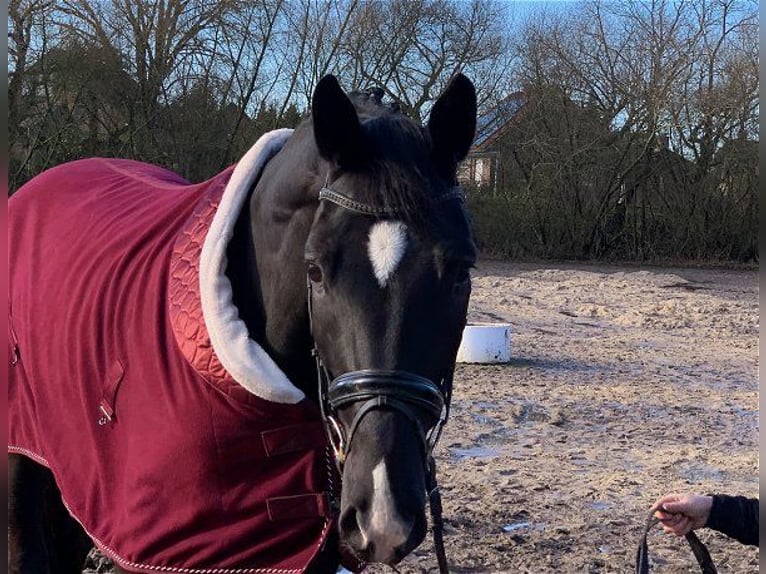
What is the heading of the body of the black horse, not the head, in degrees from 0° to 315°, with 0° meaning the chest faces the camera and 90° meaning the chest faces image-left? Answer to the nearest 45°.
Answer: approximately 315°

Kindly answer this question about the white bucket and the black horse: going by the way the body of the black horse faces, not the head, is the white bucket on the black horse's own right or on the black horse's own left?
on the black horse's own left
